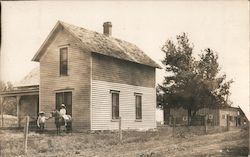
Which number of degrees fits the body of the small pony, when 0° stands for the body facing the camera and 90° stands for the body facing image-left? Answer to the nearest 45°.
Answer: approximately 45°

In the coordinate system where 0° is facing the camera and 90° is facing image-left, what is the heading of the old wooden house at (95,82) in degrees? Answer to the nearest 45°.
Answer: approximately 45°

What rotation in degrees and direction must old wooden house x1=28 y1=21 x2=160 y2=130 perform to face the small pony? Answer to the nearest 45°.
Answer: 0° — it already faces it

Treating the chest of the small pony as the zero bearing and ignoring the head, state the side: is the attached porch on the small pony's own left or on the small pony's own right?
on the small pony's own right

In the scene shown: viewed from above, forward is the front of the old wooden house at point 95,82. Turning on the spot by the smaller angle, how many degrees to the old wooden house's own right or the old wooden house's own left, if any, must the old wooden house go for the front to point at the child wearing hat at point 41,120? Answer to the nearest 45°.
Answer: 0° — it already faces them
